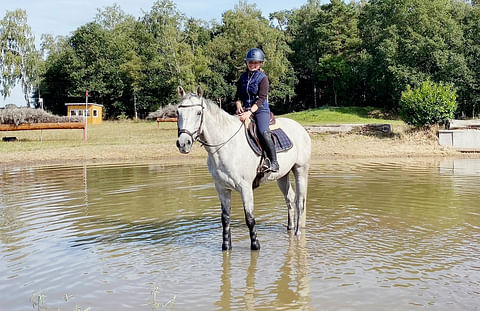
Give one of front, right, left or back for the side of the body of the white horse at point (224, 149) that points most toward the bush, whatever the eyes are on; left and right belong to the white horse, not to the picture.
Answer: back

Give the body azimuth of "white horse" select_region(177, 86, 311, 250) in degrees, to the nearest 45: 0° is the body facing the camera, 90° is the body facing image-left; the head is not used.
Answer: approximately 45°

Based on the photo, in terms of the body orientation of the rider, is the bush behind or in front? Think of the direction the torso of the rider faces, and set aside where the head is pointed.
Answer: behind

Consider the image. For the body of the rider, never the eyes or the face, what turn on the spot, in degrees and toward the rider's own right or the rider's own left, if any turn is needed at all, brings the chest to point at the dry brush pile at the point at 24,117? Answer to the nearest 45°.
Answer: approximately 90° to the rider's own right

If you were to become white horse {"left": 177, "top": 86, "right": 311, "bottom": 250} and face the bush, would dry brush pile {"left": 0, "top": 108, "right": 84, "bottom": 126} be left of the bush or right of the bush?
left

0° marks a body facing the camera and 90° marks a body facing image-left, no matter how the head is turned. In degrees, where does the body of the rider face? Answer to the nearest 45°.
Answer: approximately 45°
